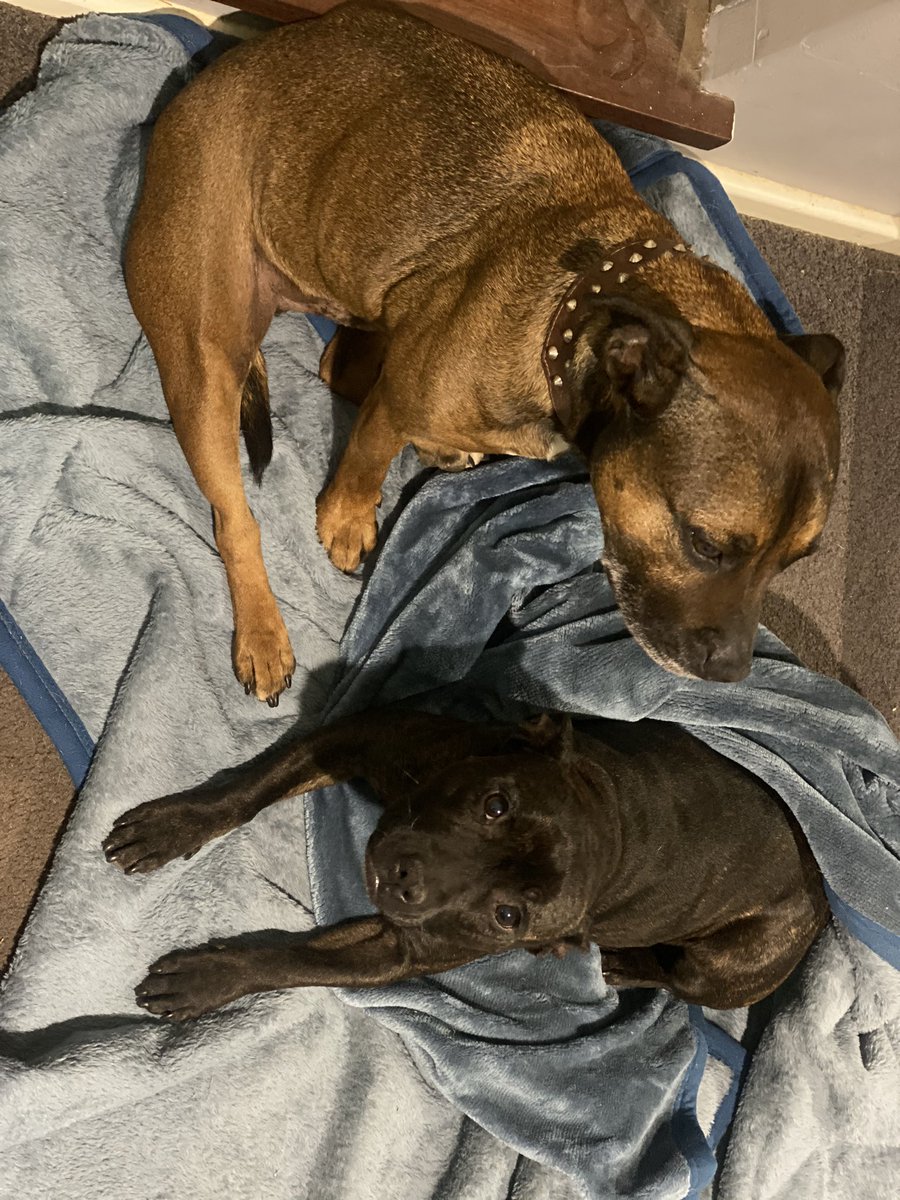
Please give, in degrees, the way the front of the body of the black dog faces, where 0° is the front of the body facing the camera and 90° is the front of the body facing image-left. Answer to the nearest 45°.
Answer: approximately 90°
